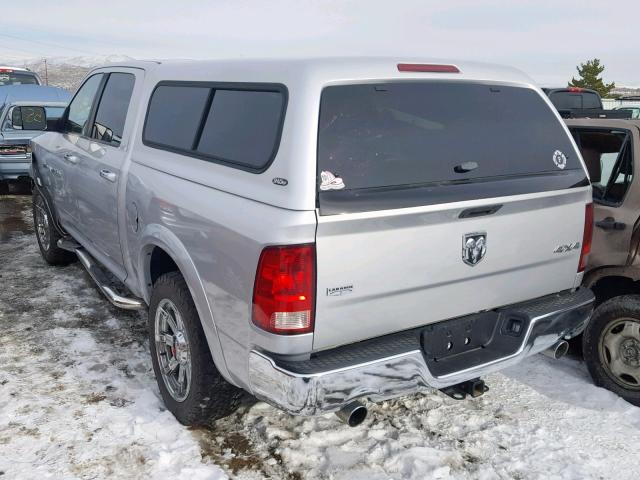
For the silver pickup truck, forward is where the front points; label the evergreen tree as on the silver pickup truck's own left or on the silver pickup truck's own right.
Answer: on the silver pickup truck's own right

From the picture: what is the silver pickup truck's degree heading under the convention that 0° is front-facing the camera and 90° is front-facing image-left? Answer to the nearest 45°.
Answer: approximately 135°
